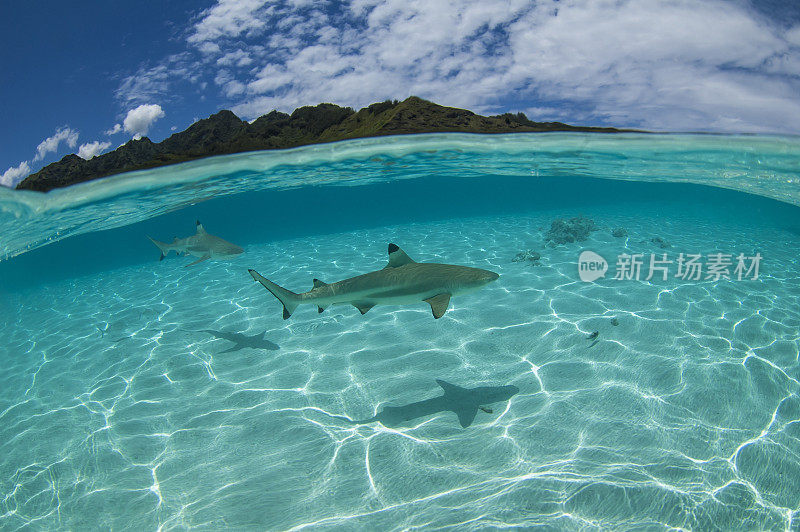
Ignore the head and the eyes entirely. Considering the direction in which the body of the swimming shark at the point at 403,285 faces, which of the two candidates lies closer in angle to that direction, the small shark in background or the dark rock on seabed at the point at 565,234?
the dark rock on seabed

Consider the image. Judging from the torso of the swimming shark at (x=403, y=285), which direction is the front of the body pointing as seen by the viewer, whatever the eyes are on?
to the viewer's right

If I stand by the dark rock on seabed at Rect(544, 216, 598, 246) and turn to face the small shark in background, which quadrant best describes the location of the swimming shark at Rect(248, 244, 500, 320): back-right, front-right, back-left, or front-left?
front-left

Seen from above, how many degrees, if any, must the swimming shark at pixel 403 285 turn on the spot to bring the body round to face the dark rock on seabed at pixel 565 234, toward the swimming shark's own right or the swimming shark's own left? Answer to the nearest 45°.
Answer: approximately 45° to the swimming shark's own left

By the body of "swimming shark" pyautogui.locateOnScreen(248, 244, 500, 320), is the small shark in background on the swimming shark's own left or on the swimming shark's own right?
on the swimming shark's own left
